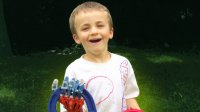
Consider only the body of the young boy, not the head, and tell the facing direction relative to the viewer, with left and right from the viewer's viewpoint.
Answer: facing the viewer
